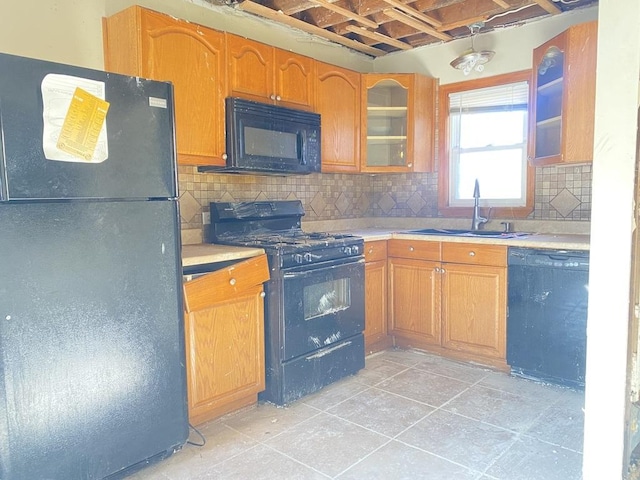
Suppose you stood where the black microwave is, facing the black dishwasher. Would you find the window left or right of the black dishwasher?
left

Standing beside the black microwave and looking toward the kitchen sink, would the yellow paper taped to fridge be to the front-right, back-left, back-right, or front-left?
back-right

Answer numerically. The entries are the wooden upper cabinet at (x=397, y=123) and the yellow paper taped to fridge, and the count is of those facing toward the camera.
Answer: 2

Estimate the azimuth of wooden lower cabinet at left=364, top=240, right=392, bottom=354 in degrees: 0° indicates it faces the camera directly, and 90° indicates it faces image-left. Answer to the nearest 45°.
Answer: approximately 315°

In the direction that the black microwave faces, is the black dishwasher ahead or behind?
ahead

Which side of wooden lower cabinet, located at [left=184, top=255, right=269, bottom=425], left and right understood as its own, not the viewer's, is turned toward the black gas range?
left

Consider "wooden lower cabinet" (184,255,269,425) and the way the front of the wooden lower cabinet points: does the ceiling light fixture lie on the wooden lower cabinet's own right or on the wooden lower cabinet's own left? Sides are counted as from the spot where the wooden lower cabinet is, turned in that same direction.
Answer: on the wooden lower cabinet's own left

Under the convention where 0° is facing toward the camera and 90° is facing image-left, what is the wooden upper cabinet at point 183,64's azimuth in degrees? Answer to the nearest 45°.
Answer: approximately 315°

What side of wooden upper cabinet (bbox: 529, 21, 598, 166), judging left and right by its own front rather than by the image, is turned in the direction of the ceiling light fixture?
right
